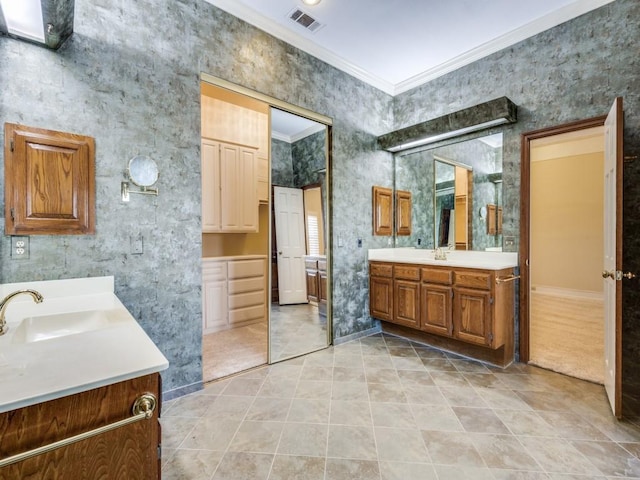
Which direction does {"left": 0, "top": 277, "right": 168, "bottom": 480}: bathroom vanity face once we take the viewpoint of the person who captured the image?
facing to the right of the viewer

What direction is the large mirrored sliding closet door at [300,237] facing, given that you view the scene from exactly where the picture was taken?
facing the viewer and to the right of the viewer

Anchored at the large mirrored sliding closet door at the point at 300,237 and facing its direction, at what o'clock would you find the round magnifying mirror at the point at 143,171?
The round magnifying mirror is roughly at 3 o'clock from the large mirrored sliding closet door.

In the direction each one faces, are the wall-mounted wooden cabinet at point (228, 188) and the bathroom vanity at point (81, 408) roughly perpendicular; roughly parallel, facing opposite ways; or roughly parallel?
roughly perpendicular

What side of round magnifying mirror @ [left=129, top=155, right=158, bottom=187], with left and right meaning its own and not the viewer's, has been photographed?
front

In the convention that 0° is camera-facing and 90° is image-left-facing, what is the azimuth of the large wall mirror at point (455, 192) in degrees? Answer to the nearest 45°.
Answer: approximately 45°

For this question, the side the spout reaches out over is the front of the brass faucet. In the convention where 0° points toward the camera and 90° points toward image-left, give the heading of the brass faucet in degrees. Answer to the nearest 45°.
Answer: approximately 270°

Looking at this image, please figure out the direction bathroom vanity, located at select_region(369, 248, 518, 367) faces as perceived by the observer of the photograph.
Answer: facing the viewer and to the left of the viewer
